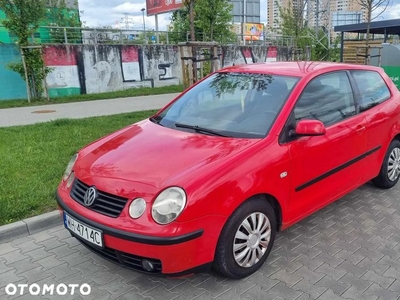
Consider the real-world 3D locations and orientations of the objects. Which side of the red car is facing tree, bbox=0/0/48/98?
right

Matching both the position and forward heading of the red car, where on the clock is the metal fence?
The metal fence is roughly at 4 o'clock from the red car.

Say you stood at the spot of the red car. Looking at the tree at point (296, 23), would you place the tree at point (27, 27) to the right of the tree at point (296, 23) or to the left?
left

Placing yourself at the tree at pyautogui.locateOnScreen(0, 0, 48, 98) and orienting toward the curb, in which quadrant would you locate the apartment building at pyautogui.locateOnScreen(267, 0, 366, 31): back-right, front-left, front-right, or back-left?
back-left

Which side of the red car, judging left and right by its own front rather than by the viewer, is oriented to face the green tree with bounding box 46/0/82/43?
right

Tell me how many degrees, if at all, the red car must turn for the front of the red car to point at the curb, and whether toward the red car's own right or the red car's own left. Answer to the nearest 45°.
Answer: approximately 45° to the red car's own right

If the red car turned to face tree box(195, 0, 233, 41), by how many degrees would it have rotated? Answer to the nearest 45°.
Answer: approximately 135° to its right

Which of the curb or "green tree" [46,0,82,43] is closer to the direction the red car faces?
the curb

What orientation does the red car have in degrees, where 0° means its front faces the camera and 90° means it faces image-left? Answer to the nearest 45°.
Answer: approximately 45°

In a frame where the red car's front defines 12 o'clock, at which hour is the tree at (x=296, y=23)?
The tree is roughly at 5 o'clock from the red car.

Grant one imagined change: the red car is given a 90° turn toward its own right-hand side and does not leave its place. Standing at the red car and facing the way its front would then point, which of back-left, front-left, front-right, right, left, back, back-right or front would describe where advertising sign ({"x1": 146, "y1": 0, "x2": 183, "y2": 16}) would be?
front-right
